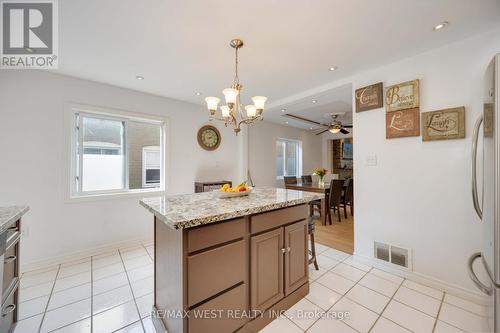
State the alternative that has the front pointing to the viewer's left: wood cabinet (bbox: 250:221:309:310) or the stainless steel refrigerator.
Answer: the stainless steel refrigerator

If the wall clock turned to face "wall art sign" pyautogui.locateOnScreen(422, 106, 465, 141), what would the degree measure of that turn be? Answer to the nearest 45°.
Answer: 0° — it already faces it

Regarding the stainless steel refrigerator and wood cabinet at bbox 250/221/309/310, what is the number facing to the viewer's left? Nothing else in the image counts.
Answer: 1

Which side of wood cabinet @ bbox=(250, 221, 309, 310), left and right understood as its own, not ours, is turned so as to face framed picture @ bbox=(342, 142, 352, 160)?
left

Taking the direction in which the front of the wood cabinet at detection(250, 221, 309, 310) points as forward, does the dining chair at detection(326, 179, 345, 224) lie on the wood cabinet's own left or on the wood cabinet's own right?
on the wood cabinet's own left

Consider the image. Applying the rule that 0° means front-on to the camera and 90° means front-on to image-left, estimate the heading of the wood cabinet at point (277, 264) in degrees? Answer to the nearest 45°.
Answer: approximately 315°
